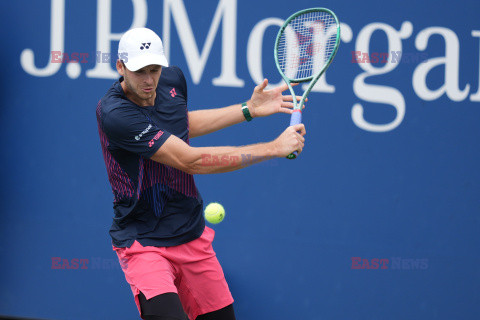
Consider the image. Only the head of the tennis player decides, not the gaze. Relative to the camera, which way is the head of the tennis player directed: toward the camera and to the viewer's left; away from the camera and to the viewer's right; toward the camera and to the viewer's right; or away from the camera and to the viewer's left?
toward the camera and to the viewer's right

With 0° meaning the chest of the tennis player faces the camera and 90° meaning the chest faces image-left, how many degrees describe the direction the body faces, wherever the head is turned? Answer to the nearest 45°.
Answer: approximately 315°

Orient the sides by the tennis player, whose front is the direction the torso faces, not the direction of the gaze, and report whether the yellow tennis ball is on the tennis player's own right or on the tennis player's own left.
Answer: on the tennis player's own left
